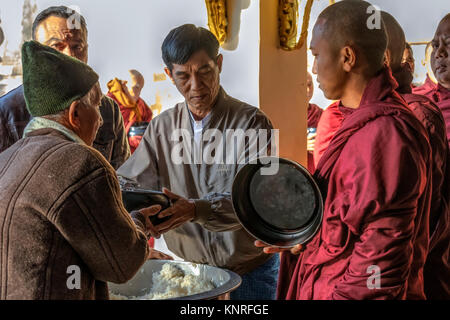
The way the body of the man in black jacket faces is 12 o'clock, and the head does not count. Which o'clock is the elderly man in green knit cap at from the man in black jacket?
The elderly man in green knit cap is roughly at 12 o'clock from the man in black jacket.

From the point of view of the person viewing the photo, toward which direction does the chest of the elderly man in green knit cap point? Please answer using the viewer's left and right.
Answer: facing away from the viewer and to the right of the viewer

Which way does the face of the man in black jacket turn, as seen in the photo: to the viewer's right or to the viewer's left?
to the viewer's right

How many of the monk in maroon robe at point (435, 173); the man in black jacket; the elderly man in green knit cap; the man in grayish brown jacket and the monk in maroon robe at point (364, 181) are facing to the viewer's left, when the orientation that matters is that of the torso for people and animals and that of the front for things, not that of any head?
2

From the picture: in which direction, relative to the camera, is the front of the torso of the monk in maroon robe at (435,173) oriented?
to the viewer's left

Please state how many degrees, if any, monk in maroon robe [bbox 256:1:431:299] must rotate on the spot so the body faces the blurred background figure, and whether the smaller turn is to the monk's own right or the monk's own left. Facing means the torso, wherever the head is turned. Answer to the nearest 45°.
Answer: approximately 45° to the monk's own right

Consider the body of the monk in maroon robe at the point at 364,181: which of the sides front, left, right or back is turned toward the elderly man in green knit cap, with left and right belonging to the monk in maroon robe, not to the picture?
front

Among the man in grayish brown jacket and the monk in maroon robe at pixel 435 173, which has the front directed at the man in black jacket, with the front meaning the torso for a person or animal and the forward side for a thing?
the monk in maroon robe

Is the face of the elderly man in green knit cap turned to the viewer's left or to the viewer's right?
to the viewer's right

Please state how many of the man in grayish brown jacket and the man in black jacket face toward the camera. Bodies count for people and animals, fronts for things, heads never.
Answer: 2

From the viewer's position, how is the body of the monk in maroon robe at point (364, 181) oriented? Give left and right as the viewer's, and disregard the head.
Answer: facing to the left of the viewer

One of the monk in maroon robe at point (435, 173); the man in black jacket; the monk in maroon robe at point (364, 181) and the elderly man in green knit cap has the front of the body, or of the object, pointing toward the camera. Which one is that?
the man in black jacket

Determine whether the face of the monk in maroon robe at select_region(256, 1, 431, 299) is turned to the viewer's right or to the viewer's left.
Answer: to the viewer's left
